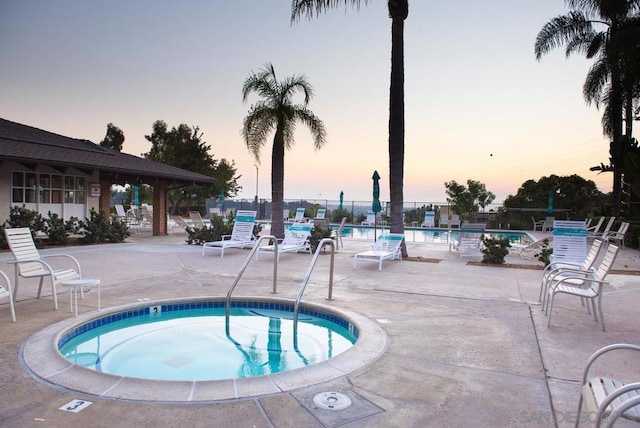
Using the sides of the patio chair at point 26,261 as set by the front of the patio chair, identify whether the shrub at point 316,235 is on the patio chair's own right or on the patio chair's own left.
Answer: on the patio chair's own left

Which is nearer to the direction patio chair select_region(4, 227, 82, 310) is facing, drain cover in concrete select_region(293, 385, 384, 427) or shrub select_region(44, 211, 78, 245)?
the drain cover in concrete

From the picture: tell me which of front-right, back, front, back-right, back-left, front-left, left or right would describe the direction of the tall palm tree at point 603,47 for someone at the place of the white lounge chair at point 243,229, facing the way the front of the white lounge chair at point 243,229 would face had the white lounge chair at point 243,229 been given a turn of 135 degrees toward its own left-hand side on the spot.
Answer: front

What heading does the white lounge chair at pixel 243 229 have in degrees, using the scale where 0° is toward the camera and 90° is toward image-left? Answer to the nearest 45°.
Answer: approximately 45°

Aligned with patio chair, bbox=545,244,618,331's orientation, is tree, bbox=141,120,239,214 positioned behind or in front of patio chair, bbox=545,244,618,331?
in front

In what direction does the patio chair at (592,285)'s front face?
to the viewer's left

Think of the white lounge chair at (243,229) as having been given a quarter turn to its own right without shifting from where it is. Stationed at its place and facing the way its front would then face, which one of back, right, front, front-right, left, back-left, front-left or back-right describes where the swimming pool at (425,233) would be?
right

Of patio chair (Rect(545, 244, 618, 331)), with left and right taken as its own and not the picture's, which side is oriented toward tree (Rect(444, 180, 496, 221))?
right

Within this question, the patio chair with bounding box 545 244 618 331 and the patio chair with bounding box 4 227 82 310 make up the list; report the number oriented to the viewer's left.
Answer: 1

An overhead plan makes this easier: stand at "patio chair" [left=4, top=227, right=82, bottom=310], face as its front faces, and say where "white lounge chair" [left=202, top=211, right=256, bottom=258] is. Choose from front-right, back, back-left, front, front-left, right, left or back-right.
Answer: left

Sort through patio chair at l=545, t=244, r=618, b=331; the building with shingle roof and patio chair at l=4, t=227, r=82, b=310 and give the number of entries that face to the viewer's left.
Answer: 1

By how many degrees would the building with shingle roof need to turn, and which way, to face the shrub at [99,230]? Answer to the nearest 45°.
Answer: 0° — it already faces it

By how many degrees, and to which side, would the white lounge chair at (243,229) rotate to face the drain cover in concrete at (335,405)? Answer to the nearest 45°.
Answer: approximately 45° to its left
